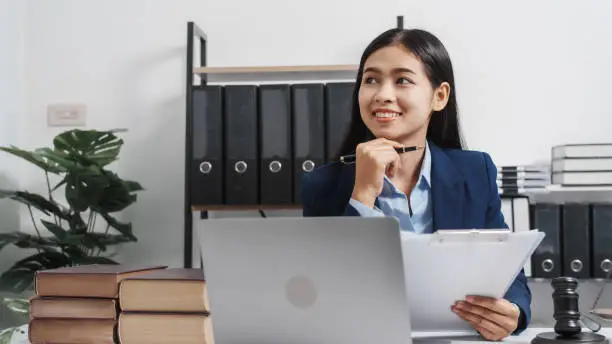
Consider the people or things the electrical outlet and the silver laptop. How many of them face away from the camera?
1

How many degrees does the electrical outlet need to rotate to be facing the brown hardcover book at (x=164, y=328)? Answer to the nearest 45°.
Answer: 0° — it already faces it

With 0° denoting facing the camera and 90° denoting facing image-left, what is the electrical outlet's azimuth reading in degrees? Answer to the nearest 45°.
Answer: approximately 0°

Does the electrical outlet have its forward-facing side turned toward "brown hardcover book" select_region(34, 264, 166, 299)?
yes

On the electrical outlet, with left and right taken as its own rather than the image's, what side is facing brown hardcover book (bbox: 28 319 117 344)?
front

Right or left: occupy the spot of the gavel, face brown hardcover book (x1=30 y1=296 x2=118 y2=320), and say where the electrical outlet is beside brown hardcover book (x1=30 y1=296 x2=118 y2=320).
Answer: right

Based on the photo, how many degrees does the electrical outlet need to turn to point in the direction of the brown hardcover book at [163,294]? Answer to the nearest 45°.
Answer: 0° — it already faces it

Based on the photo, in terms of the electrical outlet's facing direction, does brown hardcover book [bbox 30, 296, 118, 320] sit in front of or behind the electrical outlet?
in front

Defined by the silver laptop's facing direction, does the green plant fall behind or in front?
in front

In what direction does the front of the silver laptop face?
away from the camera

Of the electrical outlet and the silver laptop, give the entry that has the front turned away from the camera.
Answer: the silver laptop

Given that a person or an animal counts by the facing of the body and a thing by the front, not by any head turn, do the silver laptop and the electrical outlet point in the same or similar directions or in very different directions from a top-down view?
very different directions

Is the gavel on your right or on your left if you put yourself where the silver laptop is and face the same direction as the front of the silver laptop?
on your right
